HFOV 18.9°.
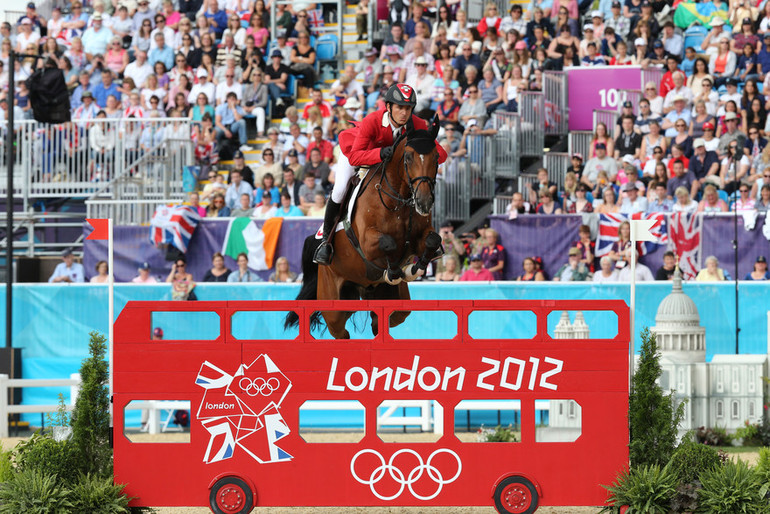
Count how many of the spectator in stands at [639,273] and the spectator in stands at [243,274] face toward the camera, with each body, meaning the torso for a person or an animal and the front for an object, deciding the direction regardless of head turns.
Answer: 2

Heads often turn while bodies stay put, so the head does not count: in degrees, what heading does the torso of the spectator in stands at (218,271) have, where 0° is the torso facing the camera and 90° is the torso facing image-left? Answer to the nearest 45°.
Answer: approximately 0°

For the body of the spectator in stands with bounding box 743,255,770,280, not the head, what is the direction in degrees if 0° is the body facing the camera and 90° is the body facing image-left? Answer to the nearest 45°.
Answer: approximately 0°

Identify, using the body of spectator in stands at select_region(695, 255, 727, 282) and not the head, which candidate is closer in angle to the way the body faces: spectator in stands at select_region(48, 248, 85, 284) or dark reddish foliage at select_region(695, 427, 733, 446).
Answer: the dark reddish foliage

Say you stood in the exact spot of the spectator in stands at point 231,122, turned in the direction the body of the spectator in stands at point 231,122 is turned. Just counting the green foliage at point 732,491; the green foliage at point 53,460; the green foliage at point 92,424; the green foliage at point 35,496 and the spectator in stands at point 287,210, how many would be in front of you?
5
